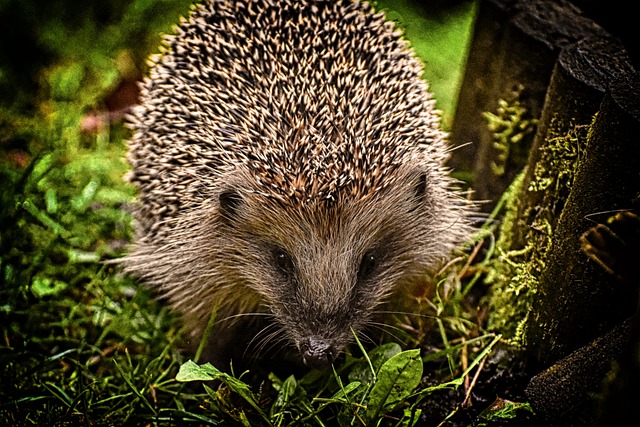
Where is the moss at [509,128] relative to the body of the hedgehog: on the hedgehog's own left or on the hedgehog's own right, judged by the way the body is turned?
on the hedgehog's own left

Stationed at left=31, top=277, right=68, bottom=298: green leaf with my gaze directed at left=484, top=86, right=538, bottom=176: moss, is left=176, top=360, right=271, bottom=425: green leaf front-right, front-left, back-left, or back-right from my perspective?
front-right

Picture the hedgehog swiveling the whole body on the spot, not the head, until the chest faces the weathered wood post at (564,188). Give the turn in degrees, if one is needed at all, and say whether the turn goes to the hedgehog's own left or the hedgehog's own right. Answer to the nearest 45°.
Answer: approximately 90° to the hedgehog's own left

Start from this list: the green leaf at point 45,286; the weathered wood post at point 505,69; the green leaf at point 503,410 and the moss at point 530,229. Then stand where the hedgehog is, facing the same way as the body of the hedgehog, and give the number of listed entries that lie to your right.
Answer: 1

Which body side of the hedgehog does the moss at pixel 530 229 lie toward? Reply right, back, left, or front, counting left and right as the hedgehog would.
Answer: left

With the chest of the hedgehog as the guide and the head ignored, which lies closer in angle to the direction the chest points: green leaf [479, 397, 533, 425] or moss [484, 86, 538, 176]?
the green leaf

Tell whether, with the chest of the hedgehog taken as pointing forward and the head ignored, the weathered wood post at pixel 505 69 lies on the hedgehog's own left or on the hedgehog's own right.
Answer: on the hedgehog's own left

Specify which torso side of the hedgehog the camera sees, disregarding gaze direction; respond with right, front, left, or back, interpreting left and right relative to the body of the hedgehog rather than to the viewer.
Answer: front

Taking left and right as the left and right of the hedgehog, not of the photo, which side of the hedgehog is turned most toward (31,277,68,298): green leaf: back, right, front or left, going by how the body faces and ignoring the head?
right

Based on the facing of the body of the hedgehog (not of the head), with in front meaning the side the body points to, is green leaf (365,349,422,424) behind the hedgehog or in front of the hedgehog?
in front

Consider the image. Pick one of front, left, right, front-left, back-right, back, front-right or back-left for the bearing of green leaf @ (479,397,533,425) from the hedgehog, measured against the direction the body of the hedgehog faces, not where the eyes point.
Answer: front-left
